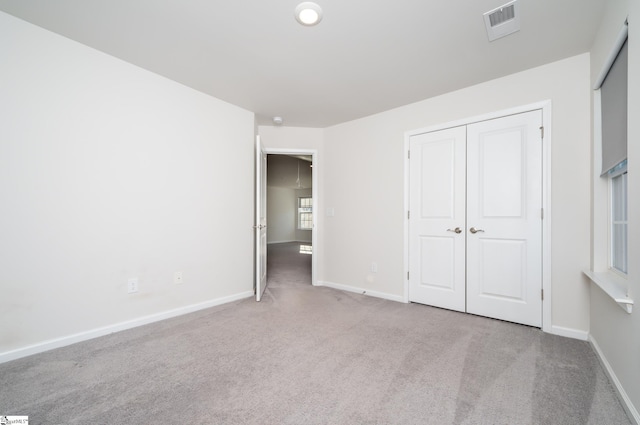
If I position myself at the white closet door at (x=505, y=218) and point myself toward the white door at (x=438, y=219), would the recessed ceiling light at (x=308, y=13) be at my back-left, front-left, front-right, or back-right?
front-left

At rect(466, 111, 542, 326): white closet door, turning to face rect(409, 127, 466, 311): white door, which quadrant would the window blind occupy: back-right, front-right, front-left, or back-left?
back-left

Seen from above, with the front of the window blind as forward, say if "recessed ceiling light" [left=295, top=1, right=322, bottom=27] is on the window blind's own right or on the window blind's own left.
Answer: on the window blind's own left

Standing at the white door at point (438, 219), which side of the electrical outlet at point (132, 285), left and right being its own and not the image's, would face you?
front

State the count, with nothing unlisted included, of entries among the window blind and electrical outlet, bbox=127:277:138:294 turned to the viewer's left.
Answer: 1

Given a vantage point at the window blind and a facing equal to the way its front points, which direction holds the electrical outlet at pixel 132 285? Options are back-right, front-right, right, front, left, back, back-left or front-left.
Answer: front-left

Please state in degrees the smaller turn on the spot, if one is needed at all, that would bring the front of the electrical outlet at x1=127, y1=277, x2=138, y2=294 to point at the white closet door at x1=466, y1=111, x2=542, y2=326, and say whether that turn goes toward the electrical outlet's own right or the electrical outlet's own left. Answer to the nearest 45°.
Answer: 0° — it already faces it

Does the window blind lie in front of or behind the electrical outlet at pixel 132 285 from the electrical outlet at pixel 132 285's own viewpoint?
in front

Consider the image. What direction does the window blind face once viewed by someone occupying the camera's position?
facing to the left of the viewer

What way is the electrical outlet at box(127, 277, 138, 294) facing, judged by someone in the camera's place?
facing the viewer and to the right of the viewer
